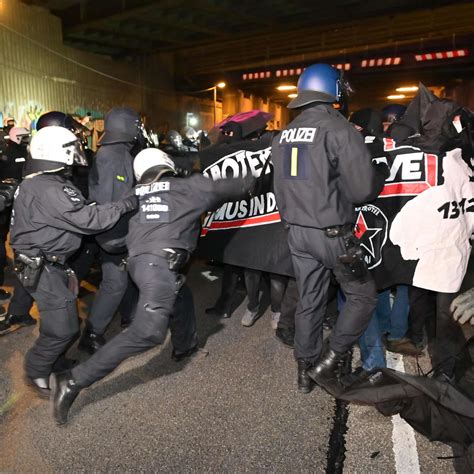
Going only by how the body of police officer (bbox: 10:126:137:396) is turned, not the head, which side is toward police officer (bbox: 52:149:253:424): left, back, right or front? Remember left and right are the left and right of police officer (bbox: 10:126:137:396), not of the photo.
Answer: front

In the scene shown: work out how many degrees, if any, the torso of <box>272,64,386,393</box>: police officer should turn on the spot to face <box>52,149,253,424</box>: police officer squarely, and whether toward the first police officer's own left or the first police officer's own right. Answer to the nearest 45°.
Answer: approximately 135° to the first police officer's own left

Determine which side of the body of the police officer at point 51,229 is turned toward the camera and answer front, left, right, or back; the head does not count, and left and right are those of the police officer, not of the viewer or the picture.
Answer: right

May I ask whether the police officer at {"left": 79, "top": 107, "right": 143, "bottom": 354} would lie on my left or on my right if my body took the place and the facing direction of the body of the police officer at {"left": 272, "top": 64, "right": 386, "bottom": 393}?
on my left

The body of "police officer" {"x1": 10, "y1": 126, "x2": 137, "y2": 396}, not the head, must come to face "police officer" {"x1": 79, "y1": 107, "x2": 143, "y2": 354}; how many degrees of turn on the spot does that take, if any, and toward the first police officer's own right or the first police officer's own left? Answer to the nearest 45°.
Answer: approximately 45° to the first police officer's own left

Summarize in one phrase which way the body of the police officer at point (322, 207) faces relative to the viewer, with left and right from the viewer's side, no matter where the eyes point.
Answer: facing away from the viewer and to the right of the viewer

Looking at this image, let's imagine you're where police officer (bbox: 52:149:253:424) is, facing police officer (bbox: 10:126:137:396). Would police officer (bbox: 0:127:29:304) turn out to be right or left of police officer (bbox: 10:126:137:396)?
right

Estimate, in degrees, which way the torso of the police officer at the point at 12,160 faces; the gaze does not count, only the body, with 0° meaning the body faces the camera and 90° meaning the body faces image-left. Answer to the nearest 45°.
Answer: approximately 270°

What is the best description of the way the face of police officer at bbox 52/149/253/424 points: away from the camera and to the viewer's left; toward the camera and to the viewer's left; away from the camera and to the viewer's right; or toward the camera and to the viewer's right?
away from the camera and to the viewer's right

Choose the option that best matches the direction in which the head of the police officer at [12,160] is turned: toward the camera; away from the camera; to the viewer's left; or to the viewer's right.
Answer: to the viewer's right
